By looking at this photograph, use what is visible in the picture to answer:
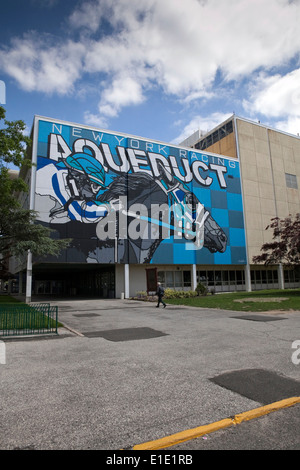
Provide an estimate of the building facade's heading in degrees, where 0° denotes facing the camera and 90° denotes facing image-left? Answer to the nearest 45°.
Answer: approximately 315°

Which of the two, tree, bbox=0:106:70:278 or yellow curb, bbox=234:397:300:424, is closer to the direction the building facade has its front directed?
the yellow curb

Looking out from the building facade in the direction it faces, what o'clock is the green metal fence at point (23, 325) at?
The green metal fence is roughly at 2 o'clock from the building facade.

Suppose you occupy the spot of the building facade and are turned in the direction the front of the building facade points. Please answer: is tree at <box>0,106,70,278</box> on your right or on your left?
on your right
